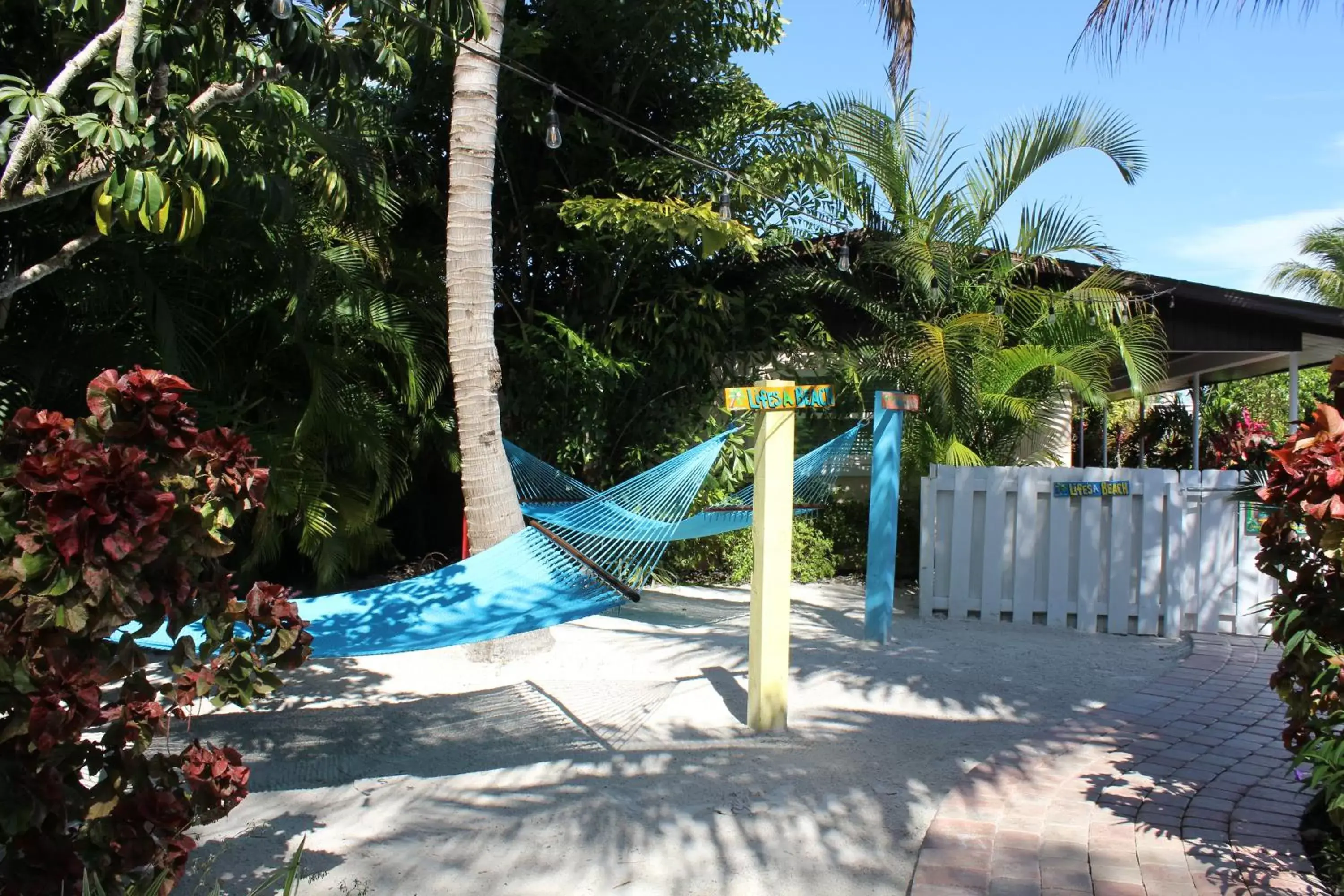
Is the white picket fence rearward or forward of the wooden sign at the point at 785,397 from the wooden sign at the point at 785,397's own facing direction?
rearward

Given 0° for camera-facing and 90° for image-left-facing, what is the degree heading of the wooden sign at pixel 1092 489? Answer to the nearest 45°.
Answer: approximately 0°

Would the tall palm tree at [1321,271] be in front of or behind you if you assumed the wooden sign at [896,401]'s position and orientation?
behind

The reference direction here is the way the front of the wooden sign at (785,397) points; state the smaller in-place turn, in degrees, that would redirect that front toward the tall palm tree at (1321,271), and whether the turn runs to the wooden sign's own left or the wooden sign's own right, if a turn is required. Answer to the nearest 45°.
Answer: approximately 135° to the wooden sign's own left

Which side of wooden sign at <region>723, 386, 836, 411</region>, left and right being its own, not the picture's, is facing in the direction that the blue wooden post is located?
back

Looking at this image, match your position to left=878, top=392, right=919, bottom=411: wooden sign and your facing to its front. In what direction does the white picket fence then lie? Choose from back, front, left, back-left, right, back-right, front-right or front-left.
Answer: back-left

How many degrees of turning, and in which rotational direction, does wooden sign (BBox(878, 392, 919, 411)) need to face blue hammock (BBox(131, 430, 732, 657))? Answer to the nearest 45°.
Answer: approximately 45° to its right

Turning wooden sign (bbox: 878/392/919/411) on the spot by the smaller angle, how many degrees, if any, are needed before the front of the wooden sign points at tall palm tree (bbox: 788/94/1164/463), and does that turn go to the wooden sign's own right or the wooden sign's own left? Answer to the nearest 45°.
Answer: approximately 180°

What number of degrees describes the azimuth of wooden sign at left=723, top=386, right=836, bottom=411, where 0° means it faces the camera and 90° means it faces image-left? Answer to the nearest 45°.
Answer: approximately 0°

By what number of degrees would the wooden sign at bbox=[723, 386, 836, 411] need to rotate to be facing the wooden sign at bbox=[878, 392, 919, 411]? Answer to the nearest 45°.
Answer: approximately 180°
